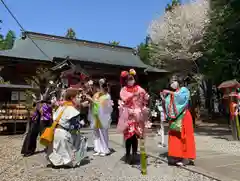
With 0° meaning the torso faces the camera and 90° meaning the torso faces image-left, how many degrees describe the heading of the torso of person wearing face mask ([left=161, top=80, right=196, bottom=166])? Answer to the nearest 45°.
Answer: approximately 45°

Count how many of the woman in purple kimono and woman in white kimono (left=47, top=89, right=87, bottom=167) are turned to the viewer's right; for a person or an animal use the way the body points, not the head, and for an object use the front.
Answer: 2

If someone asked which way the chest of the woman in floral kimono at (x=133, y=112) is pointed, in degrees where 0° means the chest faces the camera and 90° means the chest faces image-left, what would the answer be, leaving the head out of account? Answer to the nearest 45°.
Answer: approximately 0°

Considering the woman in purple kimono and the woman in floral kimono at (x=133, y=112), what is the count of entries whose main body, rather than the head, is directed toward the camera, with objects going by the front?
1

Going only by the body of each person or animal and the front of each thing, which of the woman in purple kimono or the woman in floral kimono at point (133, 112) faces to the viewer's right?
the woman in purple kimono

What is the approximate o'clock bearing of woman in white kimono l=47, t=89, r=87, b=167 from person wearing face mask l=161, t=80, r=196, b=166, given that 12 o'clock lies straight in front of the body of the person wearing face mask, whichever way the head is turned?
The woman in white kimono is roughly at 1 o'clock from the person wearing face mask.

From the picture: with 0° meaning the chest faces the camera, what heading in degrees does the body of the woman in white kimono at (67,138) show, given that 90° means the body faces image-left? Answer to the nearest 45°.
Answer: approximately 270°

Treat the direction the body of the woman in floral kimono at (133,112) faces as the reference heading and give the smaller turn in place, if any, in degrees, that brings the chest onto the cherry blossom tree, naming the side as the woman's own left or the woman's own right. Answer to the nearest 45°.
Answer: approximately 180°

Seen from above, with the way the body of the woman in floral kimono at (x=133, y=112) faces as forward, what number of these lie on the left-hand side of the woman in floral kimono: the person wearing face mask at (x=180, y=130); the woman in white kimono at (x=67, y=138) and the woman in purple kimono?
1

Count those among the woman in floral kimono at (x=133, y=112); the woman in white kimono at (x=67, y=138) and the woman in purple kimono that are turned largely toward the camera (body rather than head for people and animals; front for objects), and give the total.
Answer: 1

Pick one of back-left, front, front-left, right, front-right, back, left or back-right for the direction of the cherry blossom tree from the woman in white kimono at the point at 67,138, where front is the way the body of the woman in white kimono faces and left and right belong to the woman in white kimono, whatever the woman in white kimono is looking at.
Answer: front-left

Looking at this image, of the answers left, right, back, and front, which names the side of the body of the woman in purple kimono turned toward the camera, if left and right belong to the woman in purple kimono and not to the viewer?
right

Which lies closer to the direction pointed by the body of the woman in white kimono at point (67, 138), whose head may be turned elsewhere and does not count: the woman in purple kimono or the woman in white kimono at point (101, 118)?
the woman in white kimono
